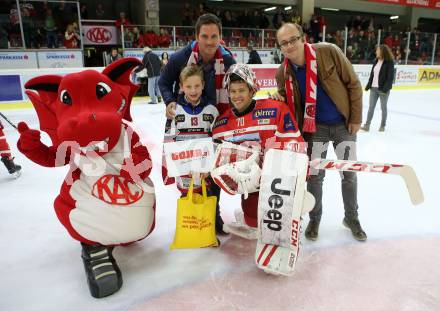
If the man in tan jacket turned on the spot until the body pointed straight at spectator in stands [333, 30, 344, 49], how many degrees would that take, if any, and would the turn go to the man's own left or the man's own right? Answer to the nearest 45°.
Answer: approximately 180°

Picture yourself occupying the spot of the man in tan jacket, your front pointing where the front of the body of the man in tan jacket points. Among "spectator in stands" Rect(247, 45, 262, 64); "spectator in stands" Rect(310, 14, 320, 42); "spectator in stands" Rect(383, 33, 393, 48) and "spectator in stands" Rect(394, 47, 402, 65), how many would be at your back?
4

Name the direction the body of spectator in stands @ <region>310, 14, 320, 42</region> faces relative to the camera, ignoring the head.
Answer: toward the camera

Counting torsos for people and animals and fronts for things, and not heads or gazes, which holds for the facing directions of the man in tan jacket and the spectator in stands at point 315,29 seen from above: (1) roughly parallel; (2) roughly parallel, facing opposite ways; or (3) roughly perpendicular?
roughly parallel

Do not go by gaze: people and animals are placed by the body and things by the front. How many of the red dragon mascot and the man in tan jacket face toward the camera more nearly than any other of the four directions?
2

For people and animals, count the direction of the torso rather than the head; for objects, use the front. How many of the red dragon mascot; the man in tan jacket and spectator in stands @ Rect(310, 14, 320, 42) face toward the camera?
3

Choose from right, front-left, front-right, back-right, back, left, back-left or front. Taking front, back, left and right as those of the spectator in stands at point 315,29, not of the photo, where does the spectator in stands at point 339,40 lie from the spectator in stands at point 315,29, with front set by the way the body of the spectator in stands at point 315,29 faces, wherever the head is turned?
front-left

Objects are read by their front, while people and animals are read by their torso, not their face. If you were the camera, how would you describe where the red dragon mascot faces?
facing the viewer

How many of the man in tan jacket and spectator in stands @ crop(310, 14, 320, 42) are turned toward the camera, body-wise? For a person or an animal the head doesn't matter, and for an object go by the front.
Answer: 2

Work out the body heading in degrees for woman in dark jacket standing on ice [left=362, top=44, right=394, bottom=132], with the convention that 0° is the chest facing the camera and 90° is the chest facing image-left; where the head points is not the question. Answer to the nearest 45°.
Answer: approximately 45°

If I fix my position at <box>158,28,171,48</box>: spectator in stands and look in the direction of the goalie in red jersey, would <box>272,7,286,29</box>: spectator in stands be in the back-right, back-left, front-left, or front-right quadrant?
back-left

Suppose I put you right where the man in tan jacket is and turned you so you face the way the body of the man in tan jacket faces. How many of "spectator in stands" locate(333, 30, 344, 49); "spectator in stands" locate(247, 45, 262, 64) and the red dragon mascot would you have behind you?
2

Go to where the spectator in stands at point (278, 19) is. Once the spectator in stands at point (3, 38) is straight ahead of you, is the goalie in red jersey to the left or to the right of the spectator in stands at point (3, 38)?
left

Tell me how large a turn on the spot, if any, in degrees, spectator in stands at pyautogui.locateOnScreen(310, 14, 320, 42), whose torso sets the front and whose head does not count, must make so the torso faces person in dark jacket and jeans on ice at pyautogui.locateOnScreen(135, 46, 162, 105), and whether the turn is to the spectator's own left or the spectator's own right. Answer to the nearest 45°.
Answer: approximately 45° to the spectator's own right

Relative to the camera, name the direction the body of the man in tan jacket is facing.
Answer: toward the camera
